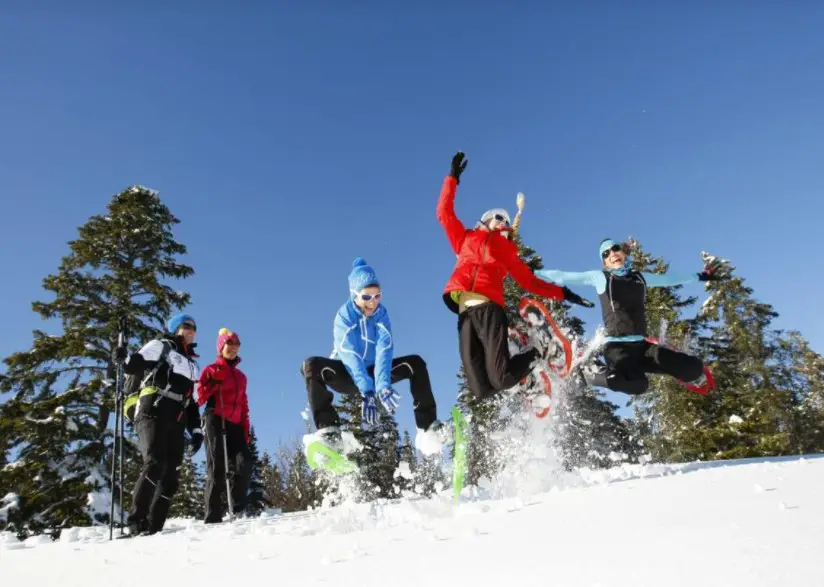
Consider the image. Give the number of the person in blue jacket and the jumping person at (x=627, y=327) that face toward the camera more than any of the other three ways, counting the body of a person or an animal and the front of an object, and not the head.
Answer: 2

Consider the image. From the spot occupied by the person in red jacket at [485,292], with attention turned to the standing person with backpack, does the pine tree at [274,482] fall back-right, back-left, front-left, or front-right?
front-right

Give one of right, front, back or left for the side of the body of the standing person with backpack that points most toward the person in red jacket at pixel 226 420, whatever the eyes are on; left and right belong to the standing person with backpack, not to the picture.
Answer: left

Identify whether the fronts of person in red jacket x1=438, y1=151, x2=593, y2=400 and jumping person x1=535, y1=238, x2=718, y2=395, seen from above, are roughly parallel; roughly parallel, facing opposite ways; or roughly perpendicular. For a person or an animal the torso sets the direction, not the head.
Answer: roughly parallel

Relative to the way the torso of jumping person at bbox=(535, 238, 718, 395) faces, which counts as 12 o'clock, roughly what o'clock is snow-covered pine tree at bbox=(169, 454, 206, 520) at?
The snow-covered pine tree is roughly at 4 o'clock from the jumping person.

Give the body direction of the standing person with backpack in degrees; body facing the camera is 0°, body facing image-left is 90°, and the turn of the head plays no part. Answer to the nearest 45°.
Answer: approximately 315°

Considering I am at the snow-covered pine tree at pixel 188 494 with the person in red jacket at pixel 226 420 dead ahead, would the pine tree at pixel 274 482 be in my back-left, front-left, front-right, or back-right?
back-left

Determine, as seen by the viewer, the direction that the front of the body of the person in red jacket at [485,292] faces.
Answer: toward the camera

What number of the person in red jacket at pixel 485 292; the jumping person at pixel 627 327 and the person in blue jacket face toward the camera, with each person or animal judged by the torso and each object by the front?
3

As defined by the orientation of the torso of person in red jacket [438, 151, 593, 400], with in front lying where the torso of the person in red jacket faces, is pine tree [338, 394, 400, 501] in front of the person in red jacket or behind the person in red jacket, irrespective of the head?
behind

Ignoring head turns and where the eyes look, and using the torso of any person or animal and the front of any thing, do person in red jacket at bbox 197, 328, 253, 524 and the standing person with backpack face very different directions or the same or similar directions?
same or similar directions

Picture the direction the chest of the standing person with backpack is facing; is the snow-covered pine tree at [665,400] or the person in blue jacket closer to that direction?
the person in blue jacket

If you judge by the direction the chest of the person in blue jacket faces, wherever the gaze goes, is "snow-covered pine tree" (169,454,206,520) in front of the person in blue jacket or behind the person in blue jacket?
behind

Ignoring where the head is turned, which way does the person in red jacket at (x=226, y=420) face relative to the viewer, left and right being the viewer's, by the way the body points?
facing the viewer and to the right of the viewer

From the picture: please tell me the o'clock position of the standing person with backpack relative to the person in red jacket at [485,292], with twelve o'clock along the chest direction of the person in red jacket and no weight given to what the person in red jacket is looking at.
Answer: The standing person with backpack is roughly at 3 o'clock from the person in red jacket.
